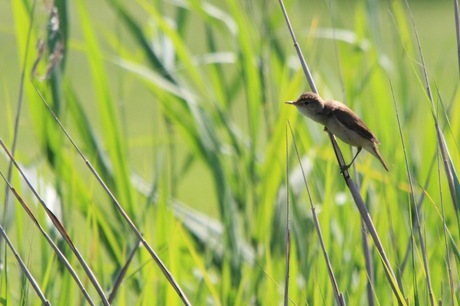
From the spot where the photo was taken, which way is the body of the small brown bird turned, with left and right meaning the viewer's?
facing to the left of the viewer
